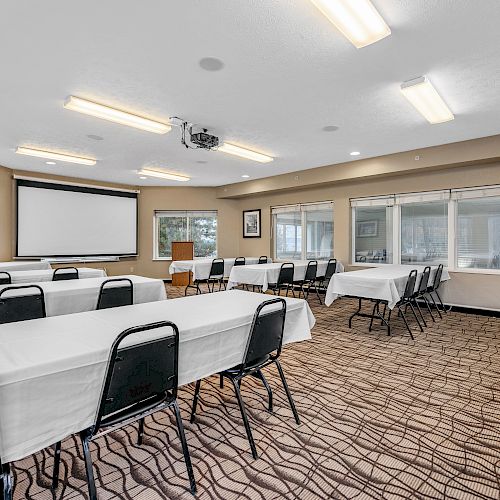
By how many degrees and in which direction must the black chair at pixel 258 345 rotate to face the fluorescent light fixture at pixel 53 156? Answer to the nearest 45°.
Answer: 0° — it already faces it

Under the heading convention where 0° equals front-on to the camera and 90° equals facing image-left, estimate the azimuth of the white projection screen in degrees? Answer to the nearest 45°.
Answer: approximately 315°

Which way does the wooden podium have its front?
toward the camera

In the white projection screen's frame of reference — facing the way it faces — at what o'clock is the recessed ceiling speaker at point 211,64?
The recessed ceiling speaker is roughly at 1 o'clock from the white projection screen.

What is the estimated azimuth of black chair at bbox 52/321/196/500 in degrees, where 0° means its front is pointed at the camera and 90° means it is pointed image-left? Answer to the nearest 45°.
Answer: approximately 135°

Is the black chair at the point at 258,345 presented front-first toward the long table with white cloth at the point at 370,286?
no

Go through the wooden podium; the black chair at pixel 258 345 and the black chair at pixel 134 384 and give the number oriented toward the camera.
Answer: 1

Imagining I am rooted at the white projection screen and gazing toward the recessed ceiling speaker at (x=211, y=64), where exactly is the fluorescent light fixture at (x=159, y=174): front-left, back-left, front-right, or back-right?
front-left

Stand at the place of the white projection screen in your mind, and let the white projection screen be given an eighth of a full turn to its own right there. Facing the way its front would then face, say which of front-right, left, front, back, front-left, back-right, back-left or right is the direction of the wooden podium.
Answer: left

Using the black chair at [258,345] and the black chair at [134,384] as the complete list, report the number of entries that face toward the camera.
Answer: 0

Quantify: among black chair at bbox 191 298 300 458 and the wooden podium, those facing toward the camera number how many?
1

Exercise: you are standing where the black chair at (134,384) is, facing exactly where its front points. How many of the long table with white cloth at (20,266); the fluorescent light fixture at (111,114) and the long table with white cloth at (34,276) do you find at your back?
0

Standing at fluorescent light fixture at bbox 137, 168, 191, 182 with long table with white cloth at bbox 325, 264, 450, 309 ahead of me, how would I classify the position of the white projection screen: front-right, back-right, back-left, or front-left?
back-right

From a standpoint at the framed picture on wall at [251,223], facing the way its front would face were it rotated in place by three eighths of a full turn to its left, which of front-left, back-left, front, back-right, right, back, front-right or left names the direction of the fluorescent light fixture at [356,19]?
right

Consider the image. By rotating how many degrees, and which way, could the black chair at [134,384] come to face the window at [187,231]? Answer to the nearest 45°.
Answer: approximately 45° to its right

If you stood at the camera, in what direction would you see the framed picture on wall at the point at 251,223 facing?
facing the viewer and to the left of the viewer

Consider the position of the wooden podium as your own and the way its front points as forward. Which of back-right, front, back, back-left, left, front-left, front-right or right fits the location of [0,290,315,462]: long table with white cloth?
front

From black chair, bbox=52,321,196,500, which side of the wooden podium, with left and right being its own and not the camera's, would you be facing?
front

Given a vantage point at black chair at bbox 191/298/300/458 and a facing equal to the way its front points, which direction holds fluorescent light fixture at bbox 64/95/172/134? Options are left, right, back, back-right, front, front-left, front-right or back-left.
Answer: front

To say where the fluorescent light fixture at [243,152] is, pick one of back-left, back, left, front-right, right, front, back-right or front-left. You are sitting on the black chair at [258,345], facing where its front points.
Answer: front-right
